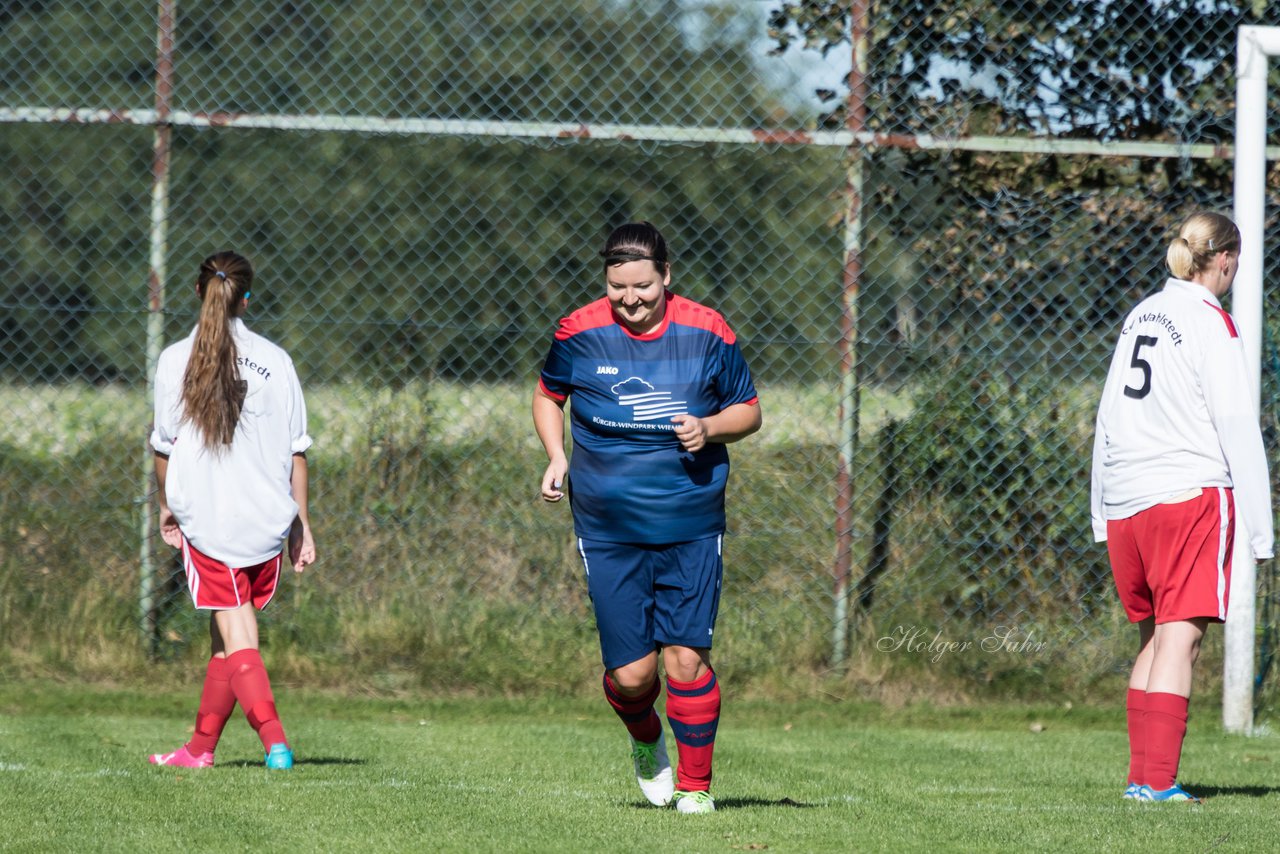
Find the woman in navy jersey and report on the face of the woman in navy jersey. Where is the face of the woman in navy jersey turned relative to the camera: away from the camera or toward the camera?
toward the camera

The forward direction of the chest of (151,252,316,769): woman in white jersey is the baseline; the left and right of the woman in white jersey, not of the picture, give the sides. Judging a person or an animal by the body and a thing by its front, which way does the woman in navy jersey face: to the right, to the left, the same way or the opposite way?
the opposite way

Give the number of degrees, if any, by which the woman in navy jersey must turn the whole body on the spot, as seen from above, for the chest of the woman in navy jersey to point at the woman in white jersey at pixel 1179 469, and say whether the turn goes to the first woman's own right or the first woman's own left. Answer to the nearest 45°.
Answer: approximately 90° to the first woman's own left

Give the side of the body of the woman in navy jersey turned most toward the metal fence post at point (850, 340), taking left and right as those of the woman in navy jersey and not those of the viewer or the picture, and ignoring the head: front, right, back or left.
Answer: back

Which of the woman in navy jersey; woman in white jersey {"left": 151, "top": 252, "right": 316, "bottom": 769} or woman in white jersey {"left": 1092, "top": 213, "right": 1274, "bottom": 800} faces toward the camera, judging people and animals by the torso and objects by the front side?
the woman in navy jersey

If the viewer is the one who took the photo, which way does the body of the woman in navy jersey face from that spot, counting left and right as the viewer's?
facing the viewer

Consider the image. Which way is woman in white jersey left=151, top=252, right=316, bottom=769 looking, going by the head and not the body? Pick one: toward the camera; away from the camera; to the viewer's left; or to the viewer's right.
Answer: away from the camera

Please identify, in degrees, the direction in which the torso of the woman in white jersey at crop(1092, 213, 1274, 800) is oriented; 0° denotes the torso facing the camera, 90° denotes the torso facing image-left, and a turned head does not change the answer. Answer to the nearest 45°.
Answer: approximately 225°

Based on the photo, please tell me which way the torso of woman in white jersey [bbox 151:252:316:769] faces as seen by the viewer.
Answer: away from the camera

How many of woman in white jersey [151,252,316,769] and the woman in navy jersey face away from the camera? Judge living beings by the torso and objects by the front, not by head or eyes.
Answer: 1

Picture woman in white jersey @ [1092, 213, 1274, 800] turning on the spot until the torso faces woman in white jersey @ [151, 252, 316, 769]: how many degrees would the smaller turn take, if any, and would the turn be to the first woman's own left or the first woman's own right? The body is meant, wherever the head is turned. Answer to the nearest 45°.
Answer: approximately 135° to the first woman's own left

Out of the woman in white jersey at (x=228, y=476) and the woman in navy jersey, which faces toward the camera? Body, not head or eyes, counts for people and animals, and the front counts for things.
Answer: the woman in navy jersey

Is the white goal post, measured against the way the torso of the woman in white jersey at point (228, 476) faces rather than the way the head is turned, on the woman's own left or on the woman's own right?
on the woman's own right

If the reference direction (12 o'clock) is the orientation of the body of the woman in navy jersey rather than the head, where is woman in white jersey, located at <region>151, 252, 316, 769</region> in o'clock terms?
The woman in white jersey is roughly at 4 o'clock from the woman in navy jersey.
